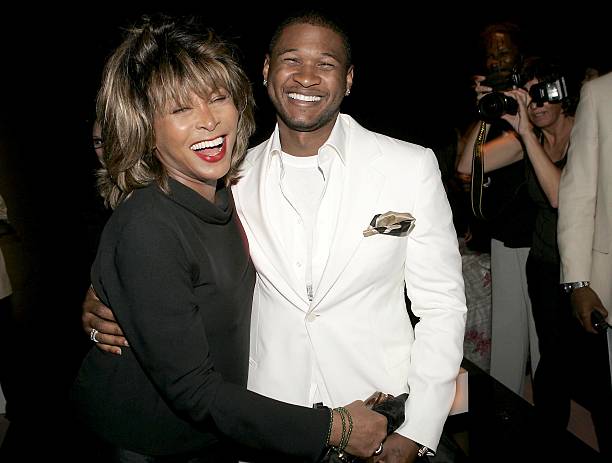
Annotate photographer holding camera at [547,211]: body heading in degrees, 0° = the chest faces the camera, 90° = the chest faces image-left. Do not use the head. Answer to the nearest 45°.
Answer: approximately 45°

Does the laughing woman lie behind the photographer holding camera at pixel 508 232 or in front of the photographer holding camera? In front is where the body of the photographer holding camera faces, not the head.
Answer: in front

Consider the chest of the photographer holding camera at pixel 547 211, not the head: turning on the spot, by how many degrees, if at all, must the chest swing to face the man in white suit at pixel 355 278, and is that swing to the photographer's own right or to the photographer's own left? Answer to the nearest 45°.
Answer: approximately 45° to the photographer's own left

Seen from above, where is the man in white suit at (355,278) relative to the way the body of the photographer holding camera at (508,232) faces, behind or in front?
in front

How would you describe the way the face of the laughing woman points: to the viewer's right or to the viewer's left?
to the viewer's right

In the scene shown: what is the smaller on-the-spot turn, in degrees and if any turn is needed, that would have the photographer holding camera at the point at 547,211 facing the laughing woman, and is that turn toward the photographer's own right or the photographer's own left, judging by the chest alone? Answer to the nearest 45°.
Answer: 0° — they already face them
